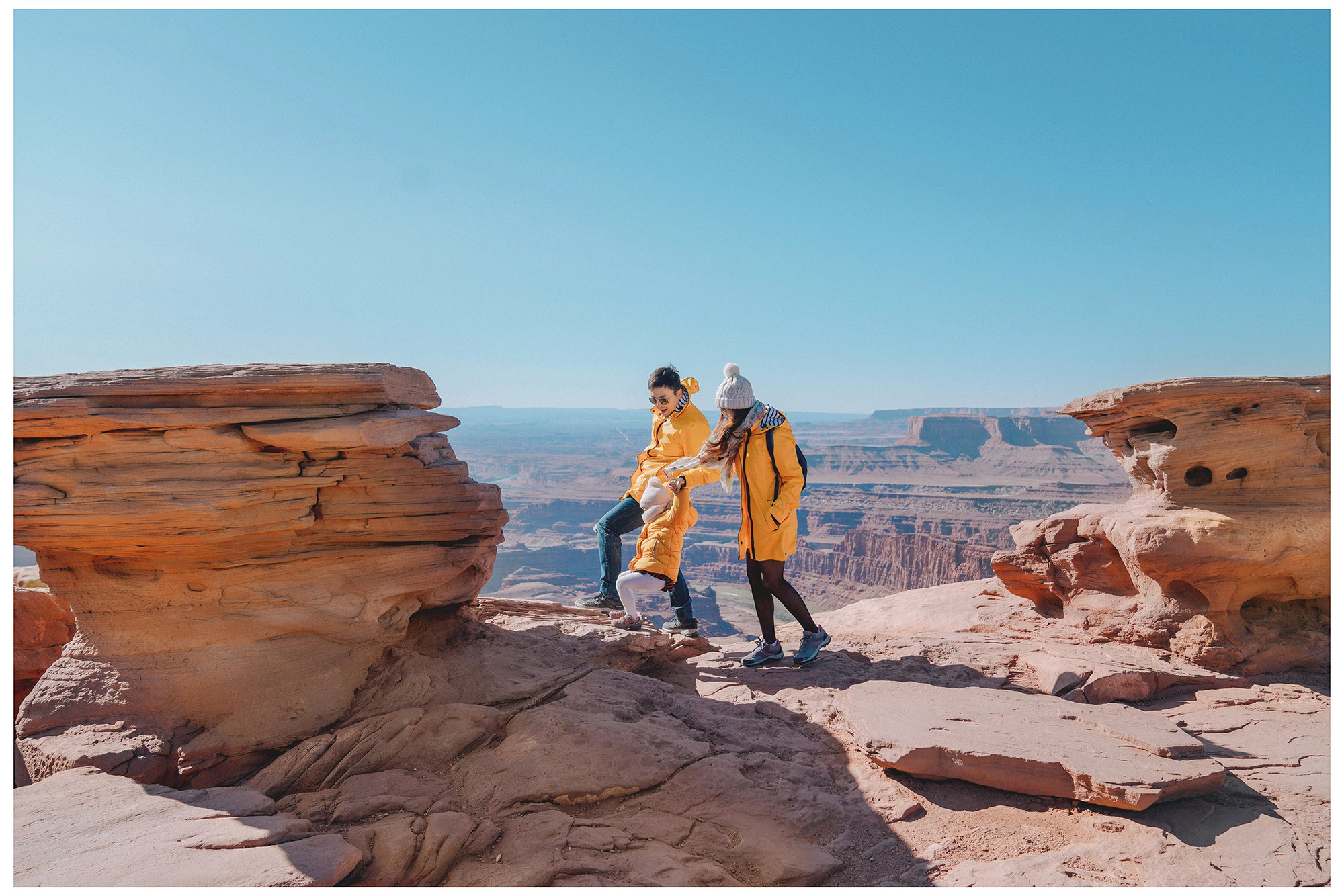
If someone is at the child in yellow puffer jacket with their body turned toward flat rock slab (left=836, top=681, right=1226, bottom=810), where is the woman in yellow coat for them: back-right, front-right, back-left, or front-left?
front-left

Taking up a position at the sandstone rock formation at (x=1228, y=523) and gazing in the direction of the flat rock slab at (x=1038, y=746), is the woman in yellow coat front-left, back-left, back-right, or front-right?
front-right

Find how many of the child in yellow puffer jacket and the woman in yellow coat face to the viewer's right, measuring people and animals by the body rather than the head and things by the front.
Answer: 0

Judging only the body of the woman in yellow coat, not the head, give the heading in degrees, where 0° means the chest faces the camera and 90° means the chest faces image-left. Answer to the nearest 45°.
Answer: approximately 45°

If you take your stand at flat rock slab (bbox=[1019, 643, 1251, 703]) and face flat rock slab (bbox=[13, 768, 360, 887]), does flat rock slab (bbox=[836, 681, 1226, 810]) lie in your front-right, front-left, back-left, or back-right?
front-left

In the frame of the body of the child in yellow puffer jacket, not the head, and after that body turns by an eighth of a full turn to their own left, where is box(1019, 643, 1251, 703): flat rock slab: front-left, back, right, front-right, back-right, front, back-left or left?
back-left

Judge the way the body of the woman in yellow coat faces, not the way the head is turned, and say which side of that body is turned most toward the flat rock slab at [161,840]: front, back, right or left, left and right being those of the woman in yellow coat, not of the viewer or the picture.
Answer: front

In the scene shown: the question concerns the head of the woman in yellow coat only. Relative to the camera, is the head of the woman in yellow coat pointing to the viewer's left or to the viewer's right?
to the viewer's left

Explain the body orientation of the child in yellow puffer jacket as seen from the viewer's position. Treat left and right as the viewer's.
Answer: facing to the left of the viewer

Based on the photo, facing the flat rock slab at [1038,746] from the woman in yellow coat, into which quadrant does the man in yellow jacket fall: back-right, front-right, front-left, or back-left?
back-right

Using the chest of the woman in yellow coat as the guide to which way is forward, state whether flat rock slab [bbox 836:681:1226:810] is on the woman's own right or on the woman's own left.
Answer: on the woman's own left
